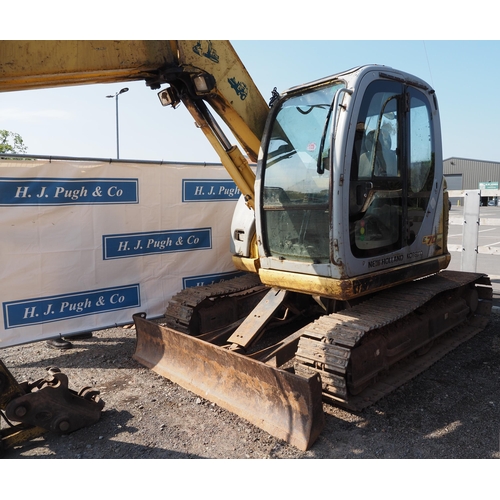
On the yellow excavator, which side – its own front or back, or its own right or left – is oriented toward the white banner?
right

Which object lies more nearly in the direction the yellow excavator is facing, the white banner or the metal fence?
the white banner

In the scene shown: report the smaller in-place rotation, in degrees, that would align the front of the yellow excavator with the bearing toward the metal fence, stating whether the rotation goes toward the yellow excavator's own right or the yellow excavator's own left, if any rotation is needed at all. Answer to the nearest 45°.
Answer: approximately 180°
